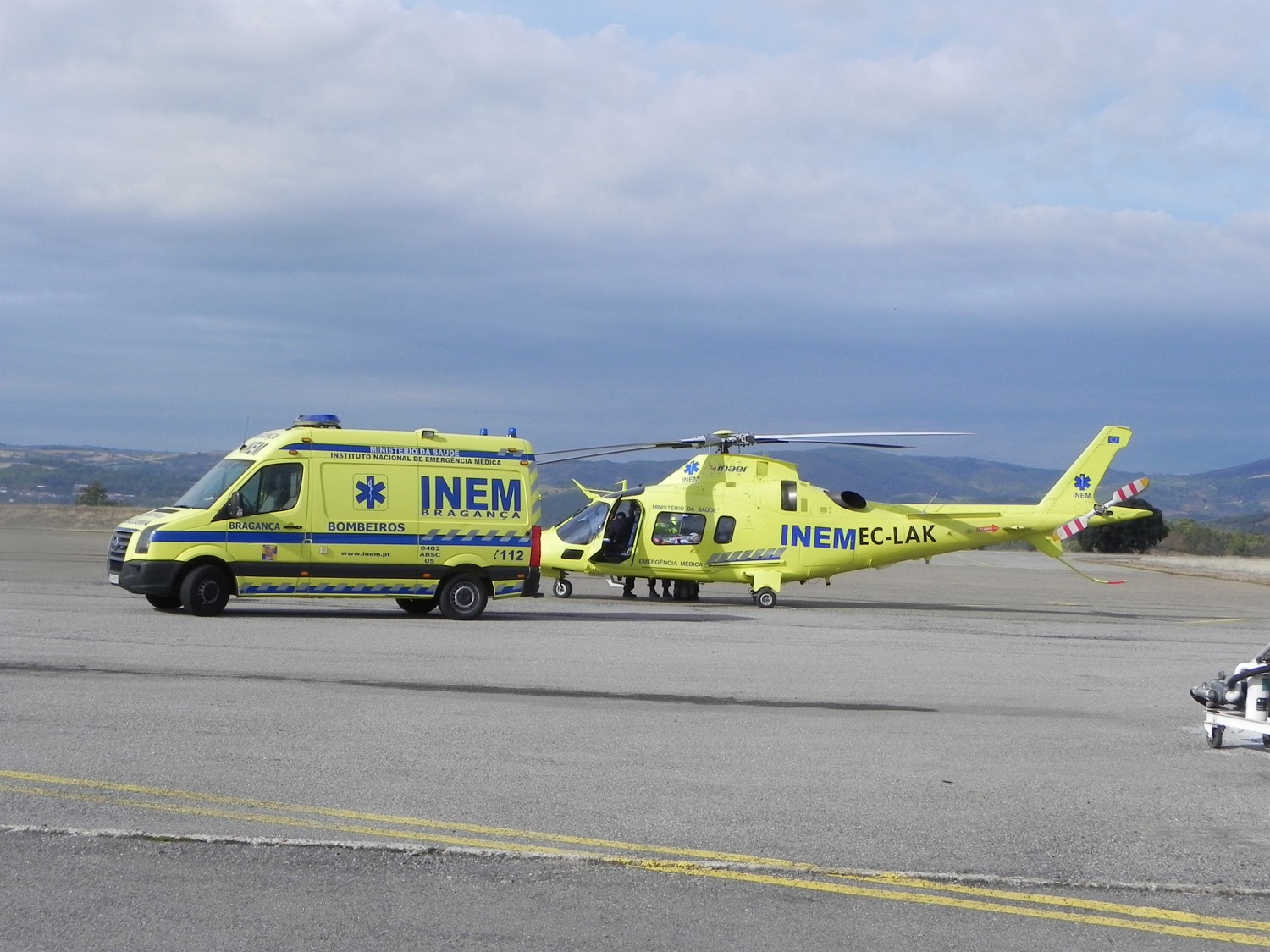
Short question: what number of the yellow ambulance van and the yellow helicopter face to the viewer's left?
2

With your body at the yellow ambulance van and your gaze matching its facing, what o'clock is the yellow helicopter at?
The yellow helicopter is roughly at 5 o'clock from the yellow ambulance van.

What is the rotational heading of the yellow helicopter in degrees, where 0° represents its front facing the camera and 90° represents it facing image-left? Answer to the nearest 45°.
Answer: approximately 90°

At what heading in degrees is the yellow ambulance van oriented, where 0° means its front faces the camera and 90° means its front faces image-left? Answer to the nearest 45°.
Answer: approximately 90°

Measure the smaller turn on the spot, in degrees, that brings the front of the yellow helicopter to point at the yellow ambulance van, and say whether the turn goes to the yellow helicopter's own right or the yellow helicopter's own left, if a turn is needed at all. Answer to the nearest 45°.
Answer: approximately 45° to the yellow helicopter's own left
